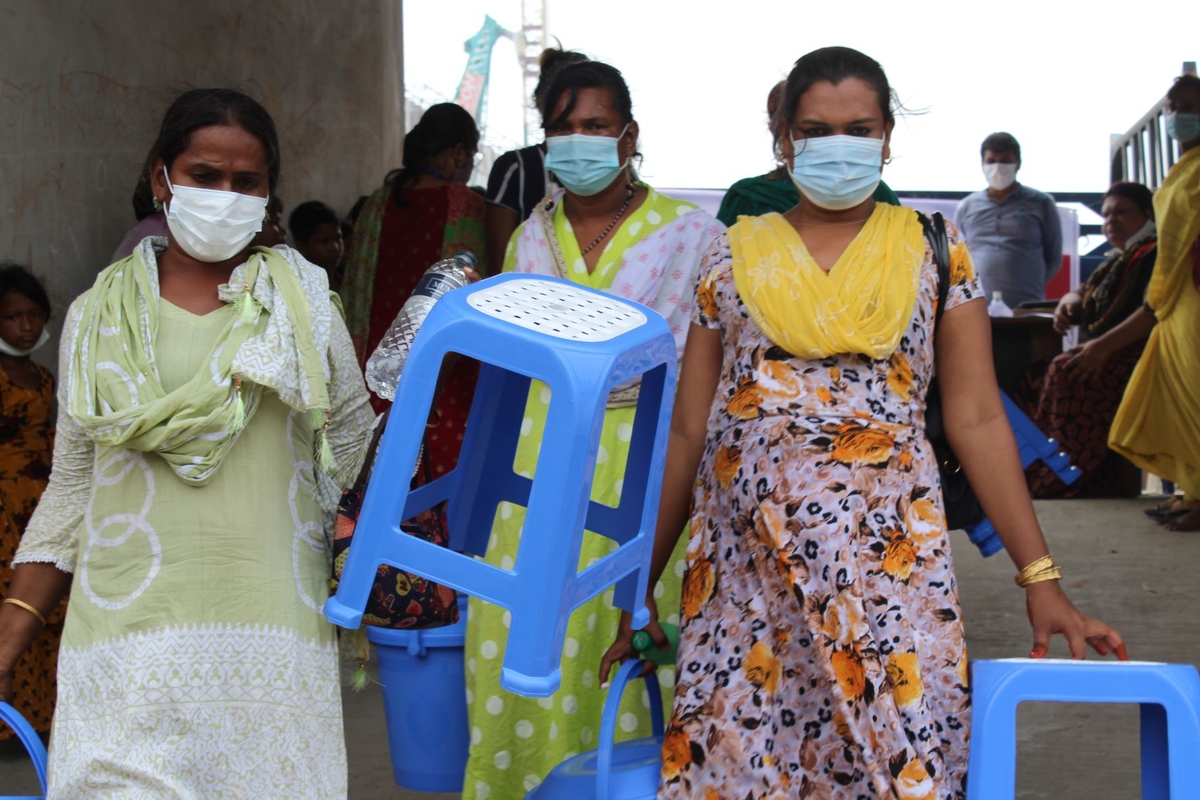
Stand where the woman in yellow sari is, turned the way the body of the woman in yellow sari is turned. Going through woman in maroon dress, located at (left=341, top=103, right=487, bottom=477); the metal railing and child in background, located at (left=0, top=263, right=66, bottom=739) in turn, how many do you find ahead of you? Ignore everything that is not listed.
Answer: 2

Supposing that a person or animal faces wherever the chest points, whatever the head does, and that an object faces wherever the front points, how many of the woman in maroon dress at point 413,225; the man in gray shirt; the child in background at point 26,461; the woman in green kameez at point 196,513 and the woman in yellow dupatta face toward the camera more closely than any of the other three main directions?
4

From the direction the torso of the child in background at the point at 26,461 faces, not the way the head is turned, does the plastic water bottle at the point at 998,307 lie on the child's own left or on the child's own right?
on the child's own left

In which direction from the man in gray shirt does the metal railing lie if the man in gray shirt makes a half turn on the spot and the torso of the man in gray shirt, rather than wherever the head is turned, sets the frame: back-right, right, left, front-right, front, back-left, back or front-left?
front-right

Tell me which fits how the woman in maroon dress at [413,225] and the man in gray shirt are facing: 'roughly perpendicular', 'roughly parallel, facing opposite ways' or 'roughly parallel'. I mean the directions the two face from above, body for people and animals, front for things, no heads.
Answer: roughly parallel, facing opposite ways

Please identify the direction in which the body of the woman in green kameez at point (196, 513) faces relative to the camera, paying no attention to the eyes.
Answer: toward the camera

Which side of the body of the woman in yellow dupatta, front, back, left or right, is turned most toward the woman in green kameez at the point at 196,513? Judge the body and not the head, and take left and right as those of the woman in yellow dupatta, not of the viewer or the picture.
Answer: right

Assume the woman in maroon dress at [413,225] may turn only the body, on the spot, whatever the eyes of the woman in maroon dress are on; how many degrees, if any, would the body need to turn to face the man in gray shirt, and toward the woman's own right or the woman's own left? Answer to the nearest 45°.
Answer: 0° — they already face them

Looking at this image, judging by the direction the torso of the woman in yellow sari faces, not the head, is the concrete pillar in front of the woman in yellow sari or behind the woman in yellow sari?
in front

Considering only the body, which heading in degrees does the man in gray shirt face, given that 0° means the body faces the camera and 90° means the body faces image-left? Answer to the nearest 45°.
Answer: approximately 0°

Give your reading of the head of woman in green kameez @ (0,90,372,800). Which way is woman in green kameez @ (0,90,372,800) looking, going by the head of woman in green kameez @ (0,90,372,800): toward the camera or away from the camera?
toward the camera

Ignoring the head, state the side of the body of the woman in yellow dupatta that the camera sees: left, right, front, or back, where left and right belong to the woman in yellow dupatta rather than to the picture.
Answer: front

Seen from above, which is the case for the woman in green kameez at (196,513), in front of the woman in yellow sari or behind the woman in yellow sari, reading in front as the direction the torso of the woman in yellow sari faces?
in front

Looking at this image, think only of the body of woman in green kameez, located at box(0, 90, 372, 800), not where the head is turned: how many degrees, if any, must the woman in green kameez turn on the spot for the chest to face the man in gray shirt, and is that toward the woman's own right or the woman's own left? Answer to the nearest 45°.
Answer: approximately 135° to the woman's own left
